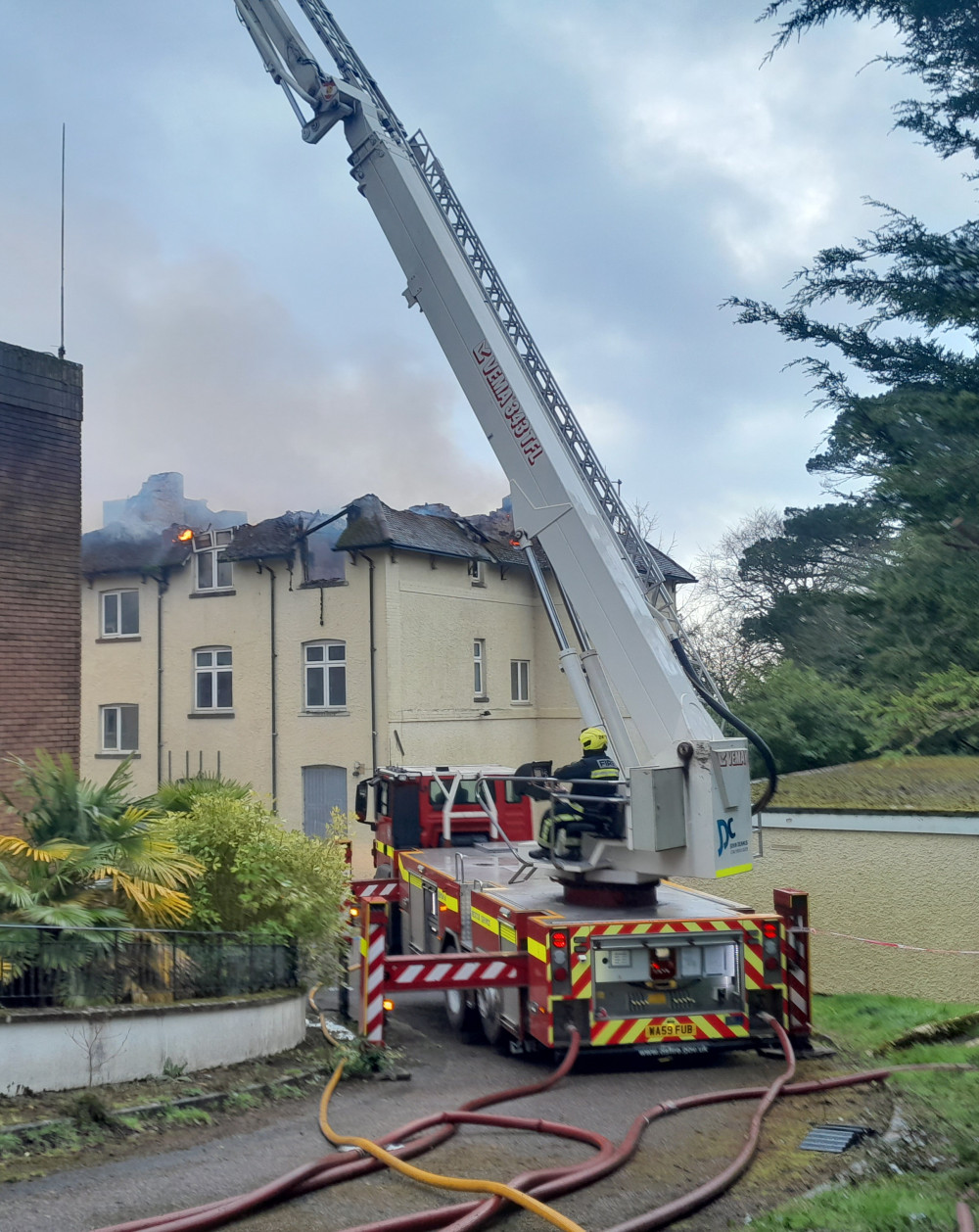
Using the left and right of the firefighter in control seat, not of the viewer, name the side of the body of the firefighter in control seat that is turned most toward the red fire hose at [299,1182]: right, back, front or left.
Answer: left

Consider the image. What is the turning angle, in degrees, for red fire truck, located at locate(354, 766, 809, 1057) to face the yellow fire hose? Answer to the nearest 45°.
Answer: approximately 135° to its left

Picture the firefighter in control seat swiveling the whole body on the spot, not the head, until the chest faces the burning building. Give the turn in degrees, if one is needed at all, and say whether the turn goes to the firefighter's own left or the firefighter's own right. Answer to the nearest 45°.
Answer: approximately 45° to the firefighter's own right

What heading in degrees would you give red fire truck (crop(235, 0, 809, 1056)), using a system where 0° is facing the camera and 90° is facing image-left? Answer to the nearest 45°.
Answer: approximately 135°

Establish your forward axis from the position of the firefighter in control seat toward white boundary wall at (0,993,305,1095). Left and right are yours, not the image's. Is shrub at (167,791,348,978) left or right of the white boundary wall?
right

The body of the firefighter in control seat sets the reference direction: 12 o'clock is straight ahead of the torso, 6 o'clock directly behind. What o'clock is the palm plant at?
The palm plant is roughly at 10 o'clock from the firefighter in control seat.

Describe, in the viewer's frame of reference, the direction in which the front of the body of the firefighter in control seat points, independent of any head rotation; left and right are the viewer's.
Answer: facing away from the viewer and to the left of the viewer
